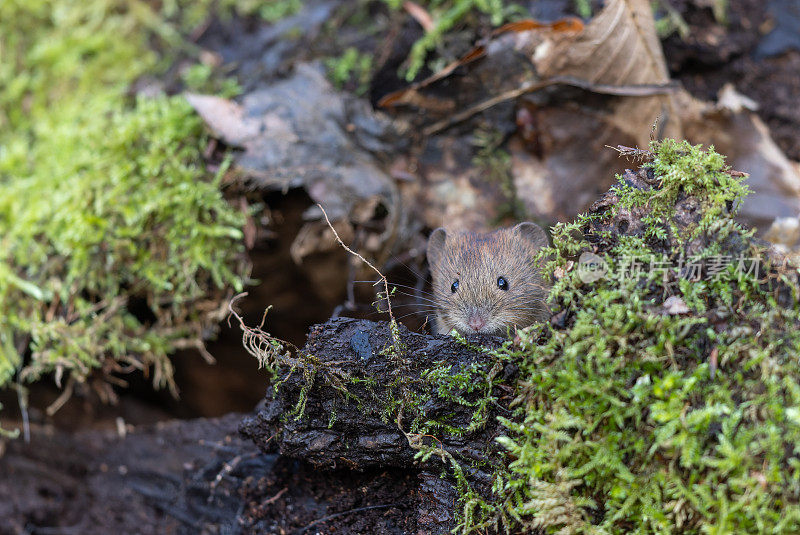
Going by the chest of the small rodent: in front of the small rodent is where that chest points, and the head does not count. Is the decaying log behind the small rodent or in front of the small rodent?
in front

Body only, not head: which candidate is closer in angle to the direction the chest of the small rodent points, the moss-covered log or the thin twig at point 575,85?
the moss-covered log

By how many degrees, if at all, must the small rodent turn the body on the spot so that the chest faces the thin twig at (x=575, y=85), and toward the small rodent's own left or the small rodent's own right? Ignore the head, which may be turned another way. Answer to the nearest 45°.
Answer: approximately 135° to the small rodent's own left

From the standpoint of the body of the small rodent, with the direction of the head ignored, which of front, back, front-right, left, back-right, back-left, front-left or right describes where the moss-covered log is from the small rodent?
front

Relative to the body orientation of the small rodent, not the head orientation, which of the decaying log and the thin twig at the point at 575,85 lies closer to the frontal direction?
the decaying log

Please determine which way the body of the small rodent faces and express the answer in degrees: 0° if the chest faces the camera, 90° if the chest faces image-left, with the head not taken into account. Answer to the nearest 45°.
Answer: approximately 0°
